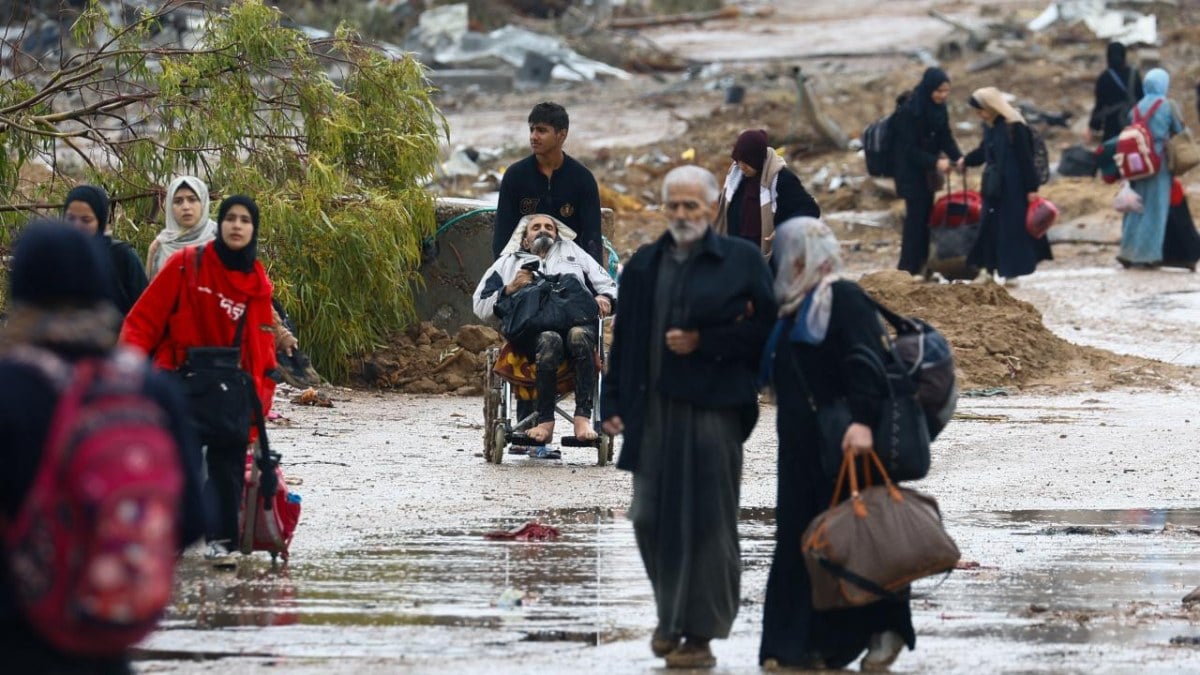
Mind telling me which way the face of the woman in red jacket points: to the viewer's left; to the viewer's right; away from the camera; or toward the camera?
toward the camera

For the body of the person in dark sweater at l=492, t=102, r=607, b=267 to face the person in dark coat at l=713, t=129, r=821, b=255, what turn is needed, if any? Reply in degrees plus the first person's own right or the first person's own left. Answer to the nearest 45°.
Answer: approximately 90° to the first person's own left

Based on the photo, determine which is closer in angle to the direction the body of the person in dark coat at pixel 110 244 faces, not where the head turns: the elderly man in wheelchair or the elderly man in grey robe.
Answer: the elderly man in grey robe

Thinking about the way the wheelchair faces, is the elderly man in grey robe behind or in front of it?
in front

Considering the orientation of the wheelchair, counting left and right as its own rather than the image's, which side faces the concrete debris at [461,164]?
back

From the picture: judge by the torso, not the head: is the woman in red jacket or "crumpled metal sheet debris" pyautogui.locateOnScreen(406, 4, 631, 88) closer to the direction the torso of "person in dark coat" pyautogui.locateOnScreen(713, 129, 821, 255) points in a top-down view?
the woman in red jacket

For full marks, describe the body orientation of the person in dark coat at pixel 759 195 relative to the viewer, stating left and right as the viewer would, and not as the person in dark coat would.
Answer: facing the viewer and to the left of the viewer

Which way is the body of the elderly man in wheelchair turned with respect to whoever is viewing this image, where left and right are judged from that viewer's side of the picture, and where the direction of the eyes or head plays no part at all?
facing the viewer

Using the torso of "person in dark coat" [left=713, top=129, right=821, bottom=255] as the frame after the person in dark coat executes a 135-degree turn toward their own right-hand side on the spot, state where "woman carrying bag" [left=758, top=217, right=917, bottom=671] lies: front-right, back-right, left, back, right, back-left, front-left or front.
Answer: back

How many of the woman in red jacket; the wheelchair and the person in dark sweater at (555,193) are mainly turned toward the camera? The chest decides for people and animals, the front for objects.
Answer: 3

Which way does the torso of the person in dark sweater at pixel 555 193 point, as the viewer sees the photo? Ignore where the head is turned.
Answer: toward the camera

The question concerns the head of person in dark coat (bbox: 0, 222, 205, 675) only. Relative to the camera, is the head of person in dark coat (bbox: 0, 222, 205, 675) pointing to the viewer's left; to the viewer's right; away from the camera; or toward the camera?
away from the camera

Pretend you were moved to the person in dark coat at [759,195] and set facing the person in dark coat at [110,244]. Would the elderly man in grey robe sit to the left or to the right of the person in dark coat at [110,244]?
left

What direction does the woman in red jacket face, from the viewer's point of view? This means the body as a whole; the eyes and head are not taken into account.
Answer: toward the camera

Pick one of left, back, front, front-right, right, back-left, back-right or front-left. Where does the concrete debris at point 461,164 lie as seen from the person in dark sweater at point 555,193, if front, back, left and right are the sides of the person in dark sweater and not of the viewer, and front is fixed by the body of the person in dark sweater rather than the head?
back
